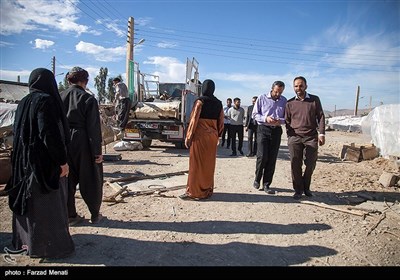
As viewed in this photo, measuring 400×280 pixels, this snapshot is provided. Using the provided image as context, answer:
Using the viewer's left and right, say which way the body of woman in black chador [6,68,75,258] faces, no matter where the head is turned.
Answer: facing away from the viewer and to the right of the viewer

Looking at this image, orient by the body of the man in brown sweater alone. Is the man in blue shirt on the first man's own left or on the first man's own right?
on the first man's own right

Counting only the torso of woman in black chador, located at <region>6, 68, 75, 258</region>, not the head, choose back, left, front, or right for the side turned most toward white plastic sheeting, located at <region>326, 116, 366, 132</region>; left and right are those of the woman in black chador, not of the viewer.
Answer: front

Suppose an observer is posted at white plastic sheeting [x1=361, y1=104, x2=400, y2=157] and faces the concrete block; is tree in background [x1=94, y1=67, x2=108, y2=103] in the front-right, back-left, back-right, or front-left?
back-right

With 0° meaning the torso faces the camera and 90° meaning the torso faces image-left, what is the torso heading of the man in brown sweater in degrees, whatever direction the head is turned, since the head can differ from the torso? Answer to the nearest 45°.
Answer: approximately 0°

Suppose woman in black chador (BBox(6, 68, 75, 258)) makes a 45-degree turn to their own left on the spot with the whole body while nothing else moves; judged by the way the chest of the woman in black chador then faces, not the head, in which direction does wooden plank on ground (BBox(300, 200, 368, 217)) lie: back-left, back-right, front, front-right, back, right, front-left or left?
right

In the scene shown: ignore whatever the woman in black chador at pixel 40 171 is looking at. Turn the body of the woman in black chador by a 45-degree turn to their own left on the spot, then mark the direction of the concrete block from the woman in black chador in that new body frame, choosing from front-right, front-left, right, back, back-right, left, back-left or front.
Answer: right

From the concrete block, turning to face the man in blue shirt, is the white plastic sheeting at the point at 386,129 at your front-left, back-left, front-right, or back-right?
back-right

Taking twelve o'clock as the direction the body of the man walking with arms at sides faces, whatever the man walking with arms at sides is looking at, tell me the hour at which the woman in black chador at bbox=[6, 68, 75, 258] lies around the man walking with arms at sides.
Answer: The woman in black chador is roughly at 1 o'clock from the man walking with arms at sides.

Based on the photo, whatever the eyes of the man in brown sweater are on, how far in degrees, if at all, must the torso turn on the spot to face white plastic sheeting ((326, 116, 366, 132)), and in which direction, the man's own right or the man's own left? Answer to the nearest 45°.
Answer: approximately 180°

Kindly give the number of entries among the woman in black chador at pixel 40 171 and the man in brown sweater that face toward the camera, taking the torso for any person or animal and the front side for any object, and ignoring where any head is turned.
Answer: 1

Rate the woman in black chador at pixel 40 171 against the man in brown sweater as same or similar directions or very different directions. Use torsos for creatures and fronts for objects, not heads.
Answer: very different directions

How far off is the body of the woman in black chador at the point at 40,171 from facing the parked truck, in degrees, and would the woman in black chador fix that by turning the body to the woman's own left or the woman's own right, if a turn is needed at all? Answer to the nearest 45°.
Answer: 0° — they already face it
